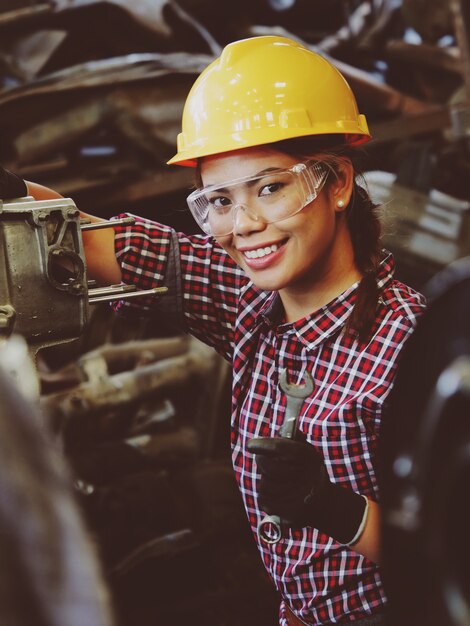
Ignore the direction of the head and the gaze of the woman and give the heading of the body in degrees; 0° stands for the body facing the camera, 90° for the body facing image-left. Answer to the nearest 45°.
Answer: approximately 45°

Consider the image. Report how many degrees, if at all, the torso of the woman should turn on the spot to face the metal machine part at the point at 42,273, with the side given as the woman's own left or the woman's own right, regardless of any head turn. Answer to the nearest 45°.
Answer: approximately 45° to the woman's own right

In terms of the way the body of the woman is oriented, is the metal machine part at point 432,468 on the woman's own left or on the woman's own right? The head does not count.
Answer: on the woman's own left

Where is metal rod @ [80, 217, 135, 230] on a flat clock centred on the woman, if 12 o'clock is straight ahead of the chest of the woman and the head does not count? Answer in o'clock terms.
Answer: The metal rod is roughly at 2 o'clock from the woman.
